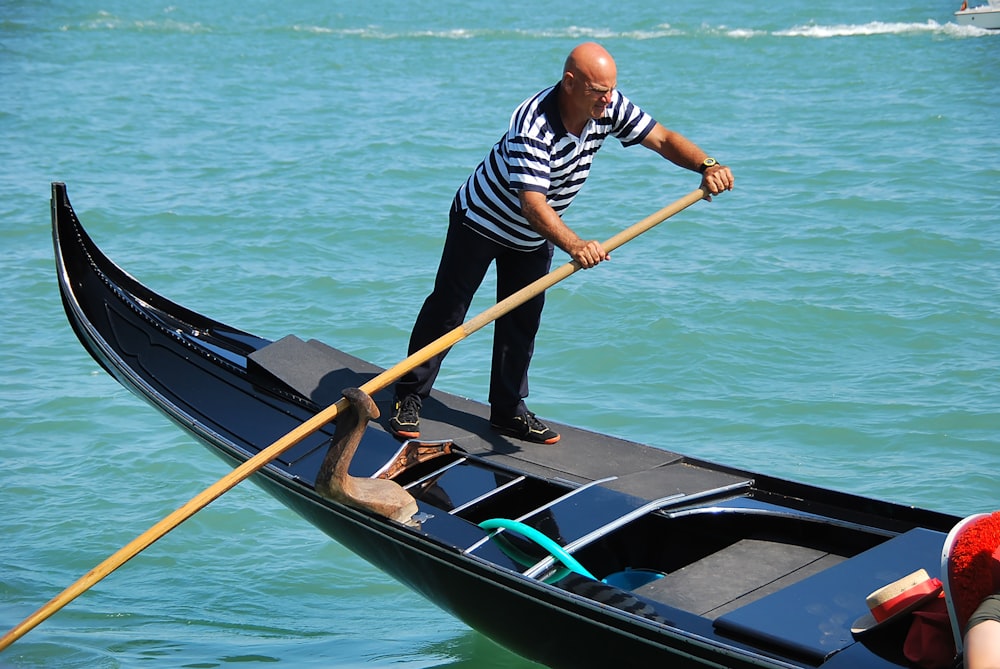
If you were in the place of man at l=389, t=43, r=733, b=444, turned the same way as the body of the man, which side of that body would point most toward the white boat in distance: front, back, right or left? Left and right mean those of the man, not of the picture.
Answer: left

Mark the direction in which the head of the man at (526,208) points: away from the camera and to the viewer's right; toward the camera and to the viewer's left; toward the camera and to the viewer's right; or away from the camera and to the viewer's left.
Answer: toward the camera and to the viewer's right

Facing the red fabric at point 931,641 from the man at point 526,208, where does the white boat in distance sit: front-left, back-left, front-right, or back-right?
back-left
